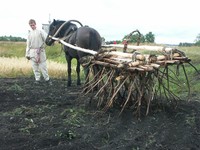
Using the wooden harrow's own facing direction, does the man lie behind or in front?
in front

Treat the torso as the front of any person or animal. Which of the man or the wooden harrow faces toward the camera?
the man

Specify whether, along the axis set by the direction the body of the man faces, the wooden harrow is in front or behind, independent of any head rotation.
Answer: in front

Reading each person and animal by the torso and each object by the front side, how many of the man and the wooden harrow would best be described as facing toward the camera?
1

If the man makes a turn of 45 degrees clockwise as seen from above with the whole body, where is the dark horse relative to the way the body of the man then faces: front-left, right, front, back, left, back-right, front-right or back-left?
left

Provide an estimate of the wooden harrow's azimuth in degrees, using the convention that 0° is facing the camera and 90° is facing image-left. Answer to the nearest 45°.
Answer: approximately 135°

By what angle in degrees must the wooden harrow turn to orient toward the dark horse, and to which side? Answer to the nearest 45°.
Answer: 0° — it already faces it

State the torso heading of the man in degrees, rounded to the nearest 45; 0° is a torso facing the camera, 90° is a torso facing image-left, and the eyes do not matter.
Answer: approximately 0°
